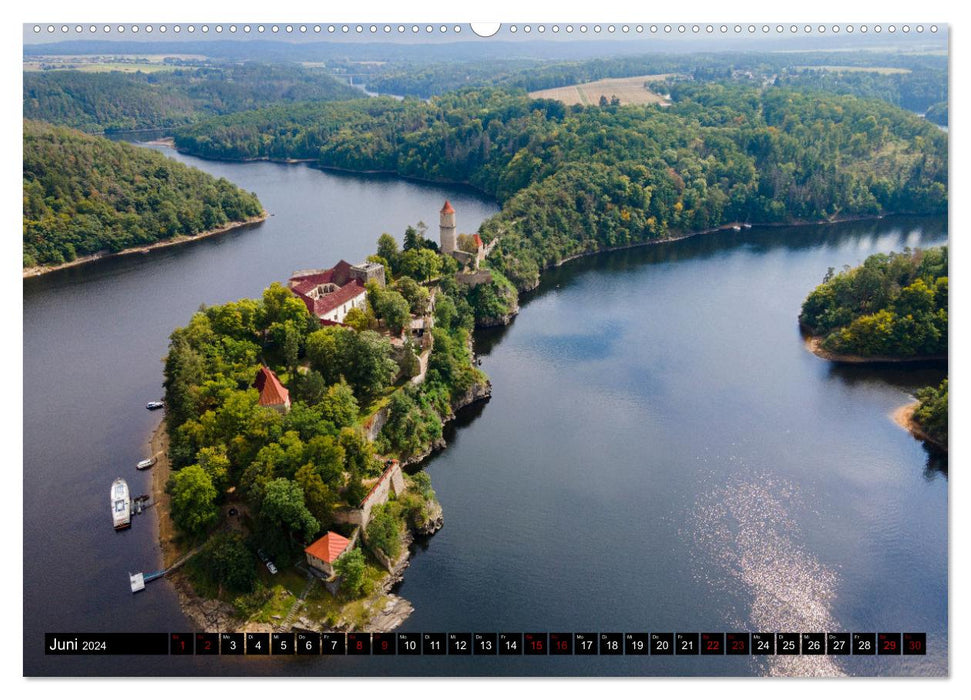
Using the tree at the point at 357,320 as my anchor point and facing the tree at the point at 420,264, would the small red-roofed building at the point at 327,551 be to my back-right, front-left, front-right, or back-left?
back-right

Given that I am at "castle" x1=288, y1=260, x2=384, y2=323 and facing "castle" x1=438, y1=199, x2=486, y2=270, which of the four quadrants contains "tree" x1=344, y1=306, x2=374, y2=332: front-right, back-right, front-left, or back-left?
back-right
